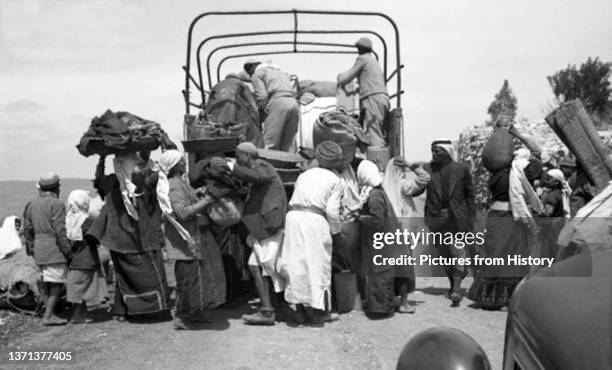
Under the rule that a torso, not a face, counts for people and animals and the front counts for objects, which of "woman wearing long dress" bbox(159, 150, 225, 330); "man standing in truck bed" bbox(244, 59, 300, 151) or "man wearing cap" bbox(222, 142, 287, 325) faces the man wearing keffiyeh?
the woman wearing long dress

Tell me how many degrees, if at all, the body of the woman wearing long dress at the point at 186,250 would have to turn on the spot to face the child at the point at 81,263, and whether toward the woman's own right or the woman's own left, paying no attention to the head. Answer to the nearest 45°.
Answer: approximately 135° to the woman's own left

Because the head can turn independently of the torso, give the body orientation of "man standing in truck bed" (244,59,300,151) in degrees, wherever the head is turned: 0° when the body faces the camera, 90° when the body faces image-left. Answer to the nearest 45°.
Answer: approximately 135°

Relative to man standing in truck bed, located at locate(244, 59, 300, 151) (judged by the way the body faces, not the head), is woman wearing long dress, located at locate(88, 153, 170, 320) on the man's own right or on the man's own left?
on the man's own left

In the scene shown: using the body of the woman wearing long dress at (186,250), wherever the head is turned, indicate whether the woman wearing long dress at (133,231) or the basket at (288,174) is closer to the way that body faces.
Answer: the basket

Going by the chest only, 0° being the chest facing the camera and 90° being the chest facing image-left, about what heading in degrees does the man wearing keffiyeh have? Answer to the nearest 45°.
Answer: approximately 45°

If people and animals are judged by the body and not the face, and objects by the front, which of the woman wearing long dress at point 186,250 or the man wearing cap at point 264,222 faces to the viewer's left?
the man wearing cap

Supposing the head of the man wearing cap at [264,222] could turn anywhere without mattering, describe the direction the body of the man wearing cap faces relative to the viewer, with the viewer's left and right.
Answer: facing to the left of the viewer

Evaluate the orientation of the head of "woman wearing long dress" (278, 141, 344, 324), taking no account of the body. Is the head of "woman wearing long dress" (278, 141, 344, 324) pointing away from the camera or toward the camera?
away from the camera

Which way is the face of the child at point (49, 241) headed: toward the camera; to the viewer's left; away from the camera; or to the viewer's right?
away from the camera

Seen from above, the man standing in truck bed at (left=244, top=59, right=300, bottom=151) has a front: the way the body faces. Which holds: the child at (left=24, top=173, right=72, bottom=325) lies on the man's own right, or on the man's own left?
on the man's own left
